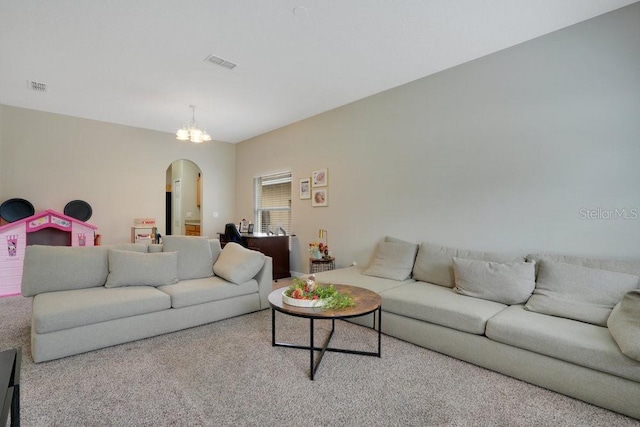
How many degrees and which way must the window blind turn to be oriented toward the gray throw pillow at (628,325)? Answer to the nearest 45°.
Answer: approximately 90° to its left

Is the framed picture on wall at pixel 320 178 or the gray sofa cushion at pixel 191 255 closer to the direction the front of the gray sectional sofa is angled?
the gray sofa cushion

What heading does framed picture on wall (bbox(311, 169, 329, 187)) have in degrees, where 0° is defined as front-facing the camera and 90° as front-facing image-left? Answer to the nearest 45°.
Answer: approximately 45°

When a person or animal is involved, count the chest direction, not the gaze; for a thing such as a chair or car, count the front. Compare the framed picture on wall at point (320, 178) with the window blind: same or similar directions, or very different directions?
same or similar directions

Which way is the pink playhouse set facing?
toward the camera

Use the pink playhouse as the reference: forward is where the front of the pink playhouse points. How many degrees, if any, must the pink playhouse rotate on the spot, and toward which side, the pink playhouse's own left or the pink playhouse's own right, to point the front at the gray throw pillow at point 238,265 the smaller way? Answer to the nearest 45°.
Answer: approximately 45° to the pink playhouse's own left

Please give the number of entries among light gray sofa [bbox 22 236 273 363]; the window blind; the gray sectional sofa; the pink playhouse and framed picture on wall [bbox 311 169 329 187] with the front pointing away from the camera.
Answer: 0

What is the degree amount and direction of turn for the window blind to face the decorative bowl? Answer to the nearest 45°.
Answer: approximately 45° to its left

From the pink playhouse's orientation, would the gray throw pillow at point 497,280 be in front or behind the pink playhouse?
in front

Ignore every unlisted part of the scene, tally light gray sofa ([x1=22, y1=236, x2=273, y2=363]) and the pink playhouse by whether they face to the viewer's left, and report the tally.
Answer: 0

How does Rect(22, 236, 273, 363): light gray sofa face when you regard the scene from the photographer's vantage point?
facing the viewer and to the right of the viewer

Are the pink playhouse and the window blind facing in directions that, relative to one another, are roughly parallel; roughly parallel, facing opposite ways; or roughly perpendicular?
roughly perpendicular

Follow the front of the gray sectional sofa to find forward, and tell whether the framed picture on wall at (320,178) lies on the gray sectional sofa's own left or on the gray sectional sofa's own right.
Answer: on the gray sectional sofa's own right

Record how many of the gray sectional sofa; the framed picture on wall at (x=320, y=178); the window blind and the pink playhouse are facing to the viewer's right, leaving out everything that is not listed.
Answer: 0
